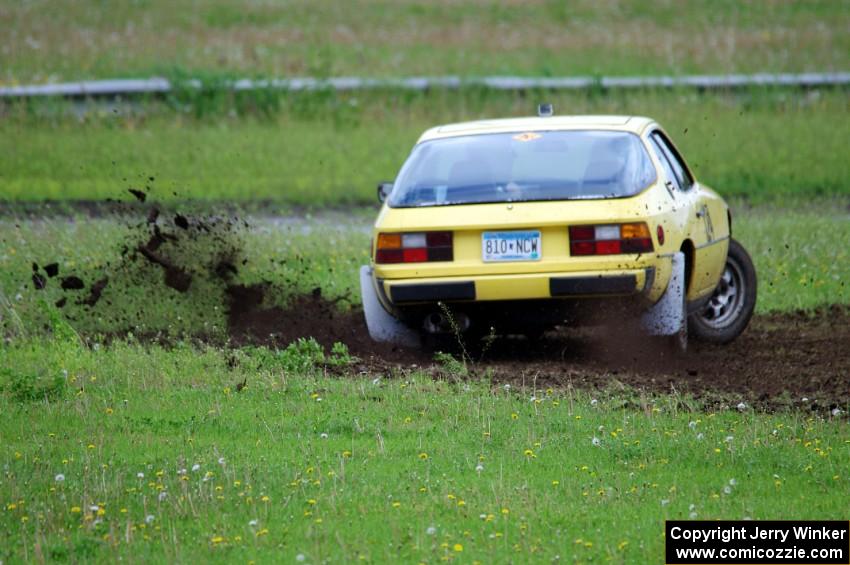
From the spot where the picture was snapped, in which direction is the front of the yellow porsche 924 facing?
facing away from the viewer
